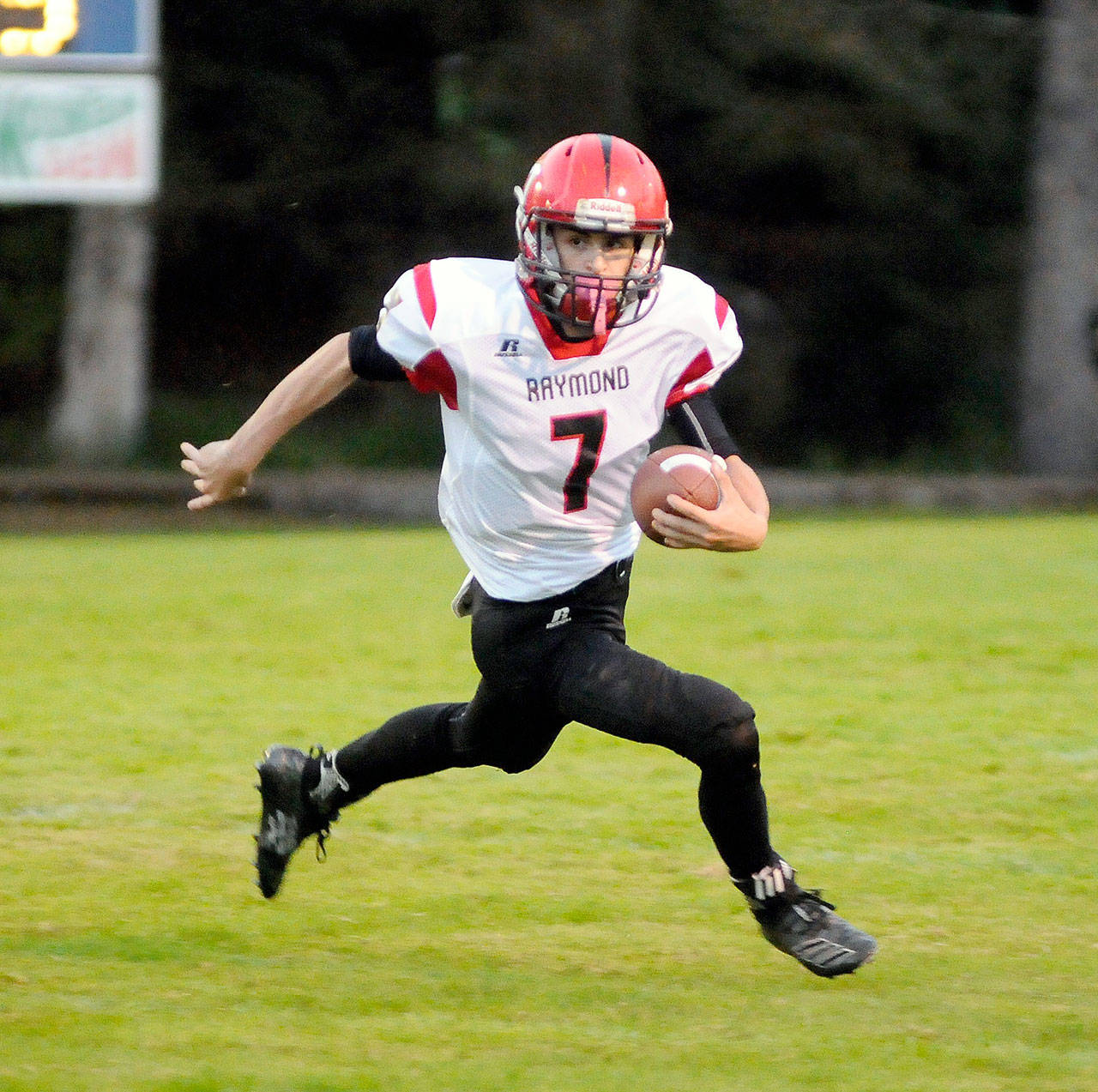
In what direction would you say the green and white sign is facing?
toward the camera

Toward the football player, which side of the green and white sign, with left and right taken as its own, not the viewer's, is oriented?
front

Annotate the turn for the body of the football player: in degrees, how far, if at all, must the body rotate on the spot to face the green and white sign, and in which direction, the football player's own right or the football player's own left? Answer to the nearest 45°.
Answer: approximately 135° to the football player's own left

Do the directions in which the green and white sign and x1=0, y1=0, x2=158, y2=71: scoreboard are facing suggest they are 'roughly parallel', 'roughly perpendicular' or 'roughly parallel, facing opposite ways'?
roughly parallel

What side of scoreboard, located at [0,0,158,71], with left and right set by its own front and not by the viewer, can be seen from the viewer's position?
front

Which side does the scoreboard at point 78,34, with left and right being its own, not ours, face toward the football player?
front

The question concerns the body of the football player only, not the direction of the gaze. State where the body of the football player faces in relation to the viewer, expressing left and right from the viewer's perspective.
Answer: facing the viewer and to the right of the viewer

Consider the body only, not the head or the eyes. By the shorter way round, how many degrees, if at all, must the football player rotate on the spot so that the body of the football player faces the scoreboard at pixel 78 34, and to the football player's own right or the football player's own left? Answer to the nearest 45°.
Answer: approximately 135° to the football player's own left

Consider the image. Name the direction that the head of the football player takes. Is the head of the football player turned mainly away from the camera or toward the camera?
toward the camera
